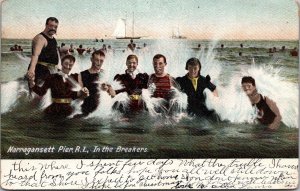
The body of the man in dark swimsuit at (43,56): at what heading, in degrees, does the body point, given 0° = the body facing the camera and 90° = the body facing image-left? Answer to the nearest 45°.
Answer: approximately 315°

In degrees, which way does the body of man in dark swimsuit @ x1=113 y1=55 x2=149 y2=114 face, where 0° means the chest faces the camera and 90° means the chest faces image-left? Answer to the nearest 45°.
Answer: approximately 0°

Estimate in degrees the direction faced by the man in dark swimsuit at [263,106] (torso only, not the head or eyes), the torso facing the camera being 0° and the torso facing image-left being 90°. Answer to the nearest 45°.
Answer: approximately 45°

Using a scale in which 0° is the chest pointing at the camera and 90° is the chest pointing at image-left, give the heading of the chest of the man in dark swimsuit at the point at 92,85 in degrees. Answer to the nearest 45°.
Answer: approximately 315°

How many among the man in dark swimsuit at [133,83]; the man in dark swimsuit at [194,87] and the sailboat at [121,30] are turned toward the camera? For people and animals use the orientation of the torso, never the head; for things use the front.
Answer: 2
